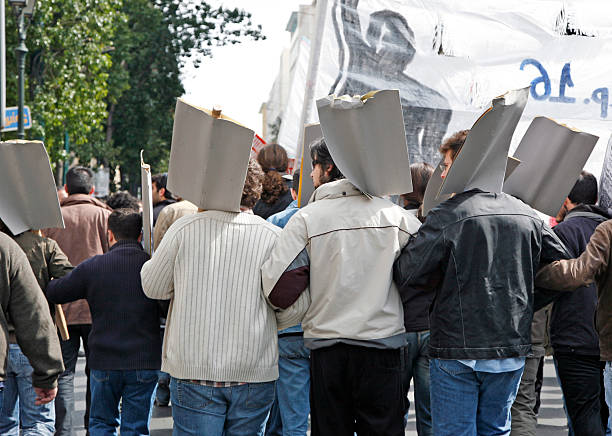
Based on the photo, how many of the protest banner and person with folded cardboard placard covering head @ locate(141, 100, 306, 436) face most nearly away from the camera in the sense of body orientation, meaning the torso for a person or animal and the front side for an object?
2

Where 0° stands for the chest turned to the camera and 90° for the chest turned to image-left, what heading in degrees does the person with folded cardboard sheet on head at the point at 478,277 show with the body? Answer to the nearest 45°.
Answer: approximately 180°

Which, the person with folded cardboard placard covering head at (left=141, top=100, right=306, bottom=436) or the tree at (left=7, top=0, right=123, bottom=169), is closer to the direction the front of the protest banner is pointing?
the tree

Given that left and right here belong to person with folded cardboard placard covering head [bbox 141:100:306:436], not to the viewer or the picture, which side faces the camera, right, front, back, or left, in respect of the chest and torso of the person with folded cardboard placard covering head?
back

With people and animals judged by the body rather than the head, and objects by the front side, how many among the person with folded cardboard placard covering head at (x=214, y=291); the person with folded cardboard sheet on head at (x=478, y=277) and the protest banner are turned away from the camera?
3

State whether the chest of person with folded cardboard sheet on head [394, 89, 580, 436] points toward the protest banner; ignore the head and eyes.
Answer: yes

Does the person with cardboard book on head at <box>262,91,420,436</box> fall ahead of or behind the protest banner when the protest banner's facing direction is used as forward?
behind

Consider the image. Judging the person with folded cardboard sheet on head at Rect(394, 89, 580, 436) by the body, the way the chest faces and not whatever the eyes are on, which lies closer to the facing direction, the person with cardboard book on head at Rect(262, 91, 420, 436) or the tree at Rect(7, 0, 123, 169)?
the tree

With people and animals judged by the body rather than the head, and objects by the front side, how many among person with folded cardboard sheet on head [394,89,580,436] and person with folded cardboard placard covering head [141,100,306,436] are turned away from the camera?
2

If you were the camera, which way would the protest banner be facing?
facing away from the viewer

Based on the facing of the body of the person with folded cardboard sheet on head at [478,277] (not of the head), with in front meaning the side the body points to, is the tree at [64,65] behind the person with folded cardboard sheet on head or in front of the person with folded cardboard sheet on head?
in front

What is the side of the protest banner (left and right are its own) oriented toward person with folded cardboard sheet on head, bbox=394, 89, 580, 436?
back
